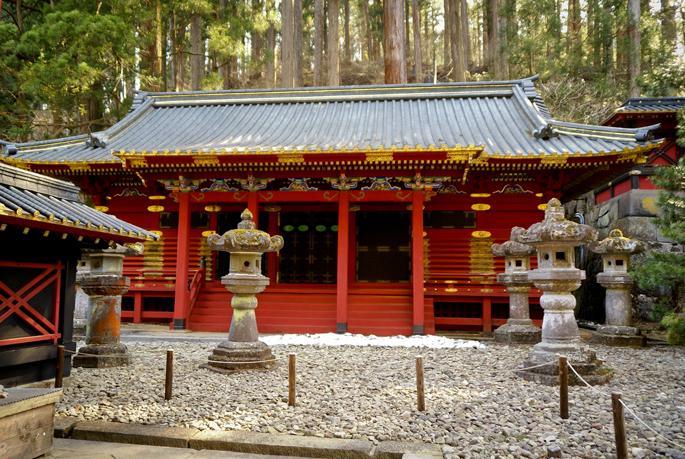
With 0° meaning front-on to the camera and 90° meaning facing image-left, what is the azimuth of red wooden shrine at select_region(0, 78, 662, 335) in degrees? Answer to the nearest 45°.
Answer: approximately 0°

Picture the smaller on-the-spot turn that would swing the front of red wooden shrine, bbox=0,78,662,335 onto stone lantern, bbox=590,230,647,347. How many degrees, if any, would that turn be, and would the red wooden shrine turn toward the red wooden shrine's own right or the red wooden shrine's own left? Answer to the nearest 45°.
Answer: approximately 45° to the red wooden shrine's own left

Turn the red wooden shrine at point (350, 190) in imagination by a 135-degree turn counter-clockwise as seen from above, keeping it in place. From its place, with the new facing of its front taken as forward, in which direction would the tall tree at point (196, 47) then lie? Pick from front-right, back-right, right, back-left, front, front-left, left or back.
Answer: left

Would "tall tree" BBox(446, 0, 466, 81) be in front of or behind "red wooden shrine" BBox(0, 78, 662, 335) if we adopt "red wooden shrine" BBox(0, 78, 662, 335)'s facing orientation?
behind

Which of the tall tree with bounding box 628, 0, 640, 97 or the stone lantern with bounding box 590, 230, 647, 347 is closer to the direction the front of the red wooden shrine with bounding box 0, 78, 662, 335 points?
the stone lantern

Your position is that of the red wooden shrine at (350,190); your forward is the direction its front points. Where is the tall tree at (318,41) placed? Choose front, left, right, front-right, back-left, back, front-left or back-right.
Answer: back

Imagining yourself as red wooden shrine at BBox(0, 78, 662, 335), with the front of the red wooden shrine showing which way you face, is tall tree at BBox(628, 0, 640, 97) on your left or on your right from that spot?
on your left

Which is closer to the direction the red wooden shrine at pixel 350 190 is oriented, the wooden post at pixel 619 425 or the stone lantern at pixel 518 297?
the wooden post

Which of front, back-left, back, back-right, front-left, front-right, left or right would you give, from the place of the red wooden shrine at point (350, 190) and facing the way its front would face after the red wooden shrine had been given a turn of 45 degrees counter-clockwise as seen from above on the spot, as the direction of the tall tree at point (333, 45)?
back-left

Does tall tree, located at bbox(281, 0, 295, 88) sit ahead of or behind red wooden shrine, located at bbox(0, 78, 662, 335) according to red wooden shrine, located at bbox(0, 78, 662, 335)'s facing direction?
behind
